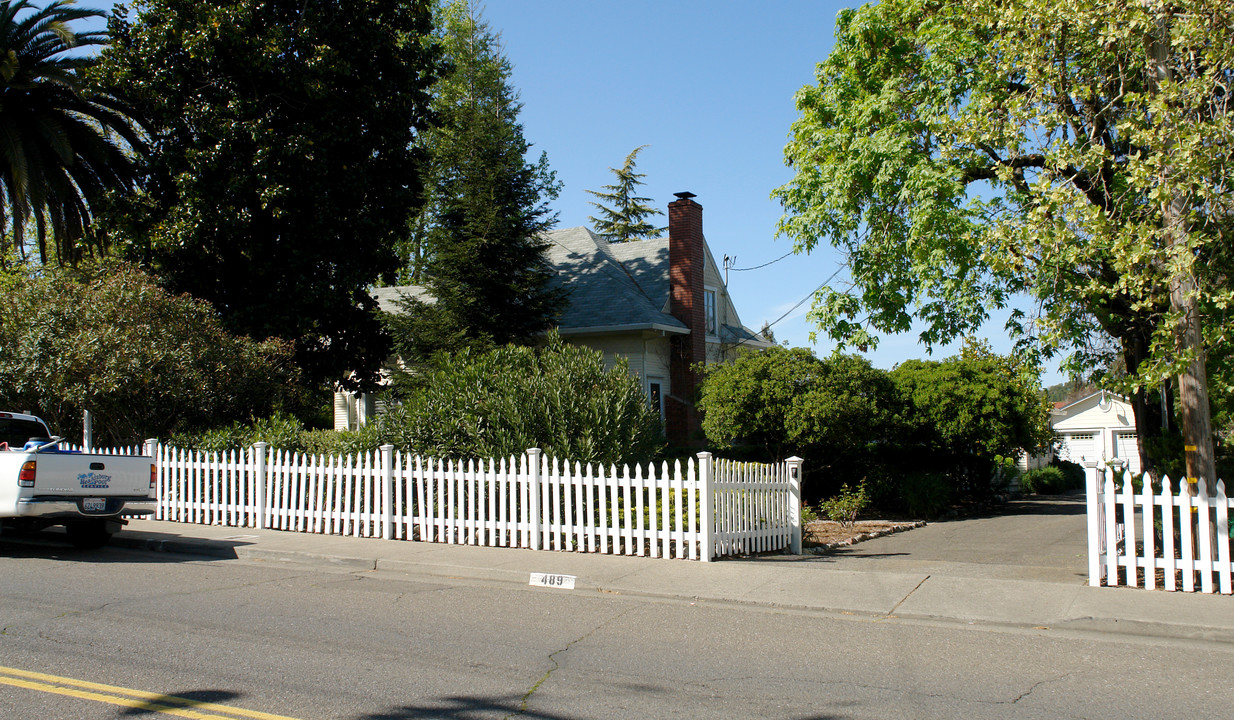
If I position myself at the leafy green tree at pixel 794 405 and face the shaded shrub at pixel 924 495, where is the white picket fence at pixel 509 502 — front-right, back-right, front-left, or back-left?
back-right

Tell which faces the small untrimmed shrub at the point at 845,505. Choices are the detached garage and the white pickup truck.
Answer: the detached garage

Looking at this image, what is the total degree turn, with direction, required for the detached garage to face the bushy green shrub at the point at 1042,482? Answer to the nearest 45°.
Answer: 0° — it already faces it

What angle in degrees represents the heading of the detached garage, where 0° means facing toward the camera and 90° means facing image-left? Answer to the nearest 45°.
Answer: approximately 0°

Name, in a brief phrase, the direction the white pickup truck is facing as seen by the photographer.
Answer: facing away from the viewer and to the left of the viewer

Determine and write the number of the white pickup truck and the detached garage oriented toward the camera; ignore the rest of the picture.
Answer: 1

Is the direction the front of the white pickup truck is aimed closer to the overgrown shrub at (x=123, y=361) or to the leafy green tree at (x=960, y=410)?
the overgrown shrub

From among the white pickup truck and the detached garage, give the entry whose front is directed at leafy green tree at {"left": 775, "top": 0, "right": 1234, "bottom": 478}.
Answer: the detached garage

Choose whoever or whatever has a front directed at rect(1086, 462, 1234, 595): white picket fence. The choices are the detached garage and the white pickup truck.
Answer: the detached garage
